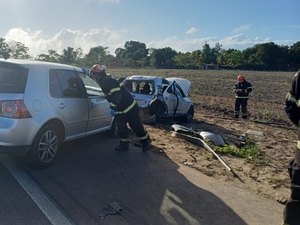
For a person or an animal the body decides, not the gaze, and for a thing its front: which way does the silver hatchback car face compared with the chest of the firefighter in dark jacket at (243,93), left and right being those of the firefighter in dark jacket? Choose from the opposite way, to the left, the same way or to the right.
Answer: the opposite way

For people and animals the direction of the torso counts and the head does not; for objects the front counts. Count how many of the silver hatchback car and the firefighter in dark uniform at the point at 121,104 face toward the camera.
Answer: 0

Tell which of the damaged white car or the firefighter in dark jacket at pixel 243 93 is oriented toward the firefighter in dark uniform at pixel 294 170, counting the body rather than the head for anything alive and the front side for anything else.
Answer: the firefighter in dark jacket

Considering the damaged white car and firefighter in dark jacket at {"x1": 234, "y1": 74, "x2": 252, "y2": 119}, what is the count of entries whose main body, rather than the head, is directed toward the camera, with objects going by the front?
1
